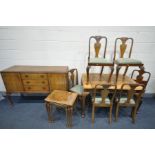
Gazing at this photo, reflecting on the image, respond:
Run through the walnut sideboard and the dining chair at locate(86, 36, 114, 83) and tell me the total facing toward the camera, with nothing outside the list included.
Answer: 2

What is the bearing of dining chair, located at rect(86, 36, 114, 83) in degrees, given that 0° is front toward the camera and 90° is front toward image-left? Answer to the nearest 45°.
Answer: approximately 0°

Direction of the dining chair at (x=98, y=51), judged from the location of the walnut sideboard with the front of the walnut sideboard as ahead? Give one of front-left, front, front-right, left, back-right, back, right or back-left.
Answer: left

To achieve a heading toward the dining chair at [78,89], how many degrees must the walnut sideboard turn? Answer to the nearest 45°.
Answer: approximately 45° to its left

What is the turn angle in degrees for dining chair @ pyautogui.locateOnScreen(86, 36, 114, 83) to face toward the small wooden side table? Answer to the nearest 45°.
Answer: approximately 45° to its right

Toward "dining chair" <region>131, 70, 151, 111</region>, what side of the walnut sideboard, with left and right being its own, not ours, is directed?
left

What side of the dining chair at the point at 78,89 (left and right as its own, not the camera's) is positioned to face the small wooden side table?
right

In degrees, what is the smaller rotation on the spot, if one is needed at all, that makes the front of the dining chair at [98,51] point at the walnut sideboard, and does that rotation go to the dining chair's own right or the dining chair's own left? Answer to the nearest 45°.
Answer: approximately 45° to the dining chair's own right

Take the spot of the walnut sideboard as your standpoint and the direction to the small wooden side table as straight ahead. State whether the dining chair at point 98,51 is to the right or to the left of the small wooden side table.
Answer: left

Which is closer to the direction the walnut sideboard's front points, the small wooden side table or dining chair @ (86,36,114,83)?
the small wooden side table

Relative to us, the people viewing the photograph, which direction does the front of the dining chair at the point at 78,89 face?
facing the viewer and to the right of the viewer

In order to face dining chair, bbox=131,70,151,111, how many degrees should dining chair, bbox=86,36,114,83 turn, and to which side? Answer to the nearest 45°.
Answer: approximately 90° to its left
